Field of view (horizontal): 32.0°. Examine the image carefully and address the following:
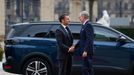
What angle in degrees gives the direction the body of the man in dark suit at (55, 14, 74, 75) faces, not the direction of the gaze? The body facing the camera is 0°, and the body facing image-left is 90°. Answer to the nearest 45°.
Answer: approximately 315°

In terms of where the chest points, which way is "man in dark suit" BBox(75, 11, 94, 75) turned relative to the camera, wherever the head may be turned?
to the viewer's left
